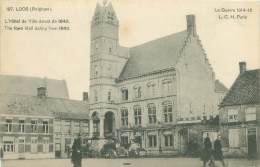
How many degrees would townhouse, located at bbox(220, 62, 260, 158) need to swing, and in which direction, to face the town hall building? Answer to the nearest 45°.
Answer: approximately 135° to its right

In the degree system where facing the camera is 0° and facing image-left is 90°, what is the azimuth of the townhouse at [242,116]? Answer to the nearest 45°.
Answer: approximately 0°

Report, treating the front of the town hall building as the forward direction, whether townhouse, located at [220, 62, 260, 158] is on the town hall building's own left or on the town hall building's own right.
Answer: on the town hall building's own left
